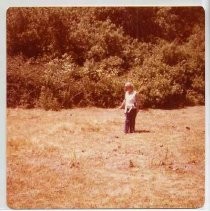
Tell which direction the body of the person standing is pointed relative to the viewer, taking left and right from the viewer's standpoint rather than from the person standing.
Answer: facing the viewer and to the left of the viewer
